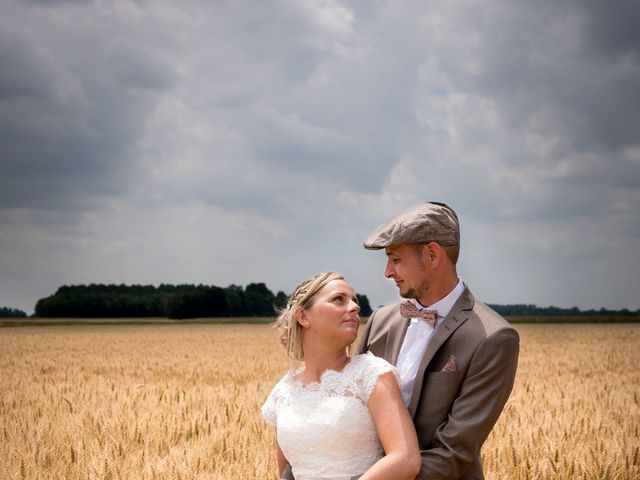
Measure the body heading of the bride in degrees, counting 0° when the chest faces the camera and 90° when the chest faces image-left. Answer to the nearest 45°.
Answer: approximately 0°

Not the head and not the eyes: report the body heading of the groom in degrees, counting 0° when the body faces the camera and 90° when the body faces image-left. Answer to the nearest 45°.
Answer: approximately 45°

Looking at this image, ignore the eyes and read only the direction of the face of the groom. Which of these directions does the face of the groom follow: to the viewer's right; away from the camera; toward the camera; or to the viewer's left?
to the viewer's left
